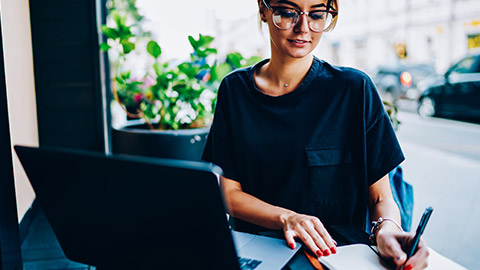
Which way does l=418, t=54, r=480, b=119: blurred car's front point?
to the viewer's left

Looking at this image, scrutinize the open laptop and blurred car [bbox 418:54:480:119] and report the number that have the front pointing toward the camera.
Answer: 0

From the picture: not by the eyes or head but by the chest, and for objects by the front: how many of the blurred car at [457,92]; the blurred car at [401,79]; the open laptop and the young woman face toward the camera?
1

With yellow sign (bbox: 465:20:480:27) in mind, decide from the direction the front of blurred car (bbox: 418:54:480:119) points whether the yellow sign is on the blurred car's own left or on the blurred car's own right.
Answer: on the blurred car's own right

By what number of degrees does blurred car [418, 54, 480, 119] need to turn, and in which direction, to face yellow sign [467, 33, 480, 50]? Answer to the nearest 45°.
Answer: approximately 90° to its right

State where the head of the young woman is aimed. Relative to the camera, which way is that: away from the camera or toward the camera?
toward the camera

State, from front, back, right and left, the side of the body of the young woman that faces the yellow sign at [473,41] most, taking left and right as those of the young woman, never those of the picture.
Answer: back

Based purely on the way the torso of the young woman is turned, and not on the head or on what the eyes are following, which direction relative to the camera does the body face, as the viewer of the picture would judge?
toward the camera

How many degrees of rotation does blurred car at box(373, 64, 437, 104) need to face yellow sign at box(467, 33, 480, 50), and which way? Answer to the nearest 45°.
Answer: approximately 90° to its right

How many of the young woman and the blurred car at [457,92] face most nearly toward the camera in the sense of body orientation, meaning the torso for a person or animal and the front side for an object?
1

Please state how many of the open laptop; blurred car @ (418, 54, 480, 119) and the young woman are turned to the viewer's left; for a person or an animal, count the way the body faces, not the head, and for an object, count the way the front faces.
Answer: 1

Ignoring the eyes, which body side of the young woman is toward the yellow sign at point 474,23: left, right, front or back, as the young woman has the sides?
back

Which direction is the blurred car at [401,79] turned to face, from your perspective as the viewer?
facing away from the viewer and to the left of the viewer

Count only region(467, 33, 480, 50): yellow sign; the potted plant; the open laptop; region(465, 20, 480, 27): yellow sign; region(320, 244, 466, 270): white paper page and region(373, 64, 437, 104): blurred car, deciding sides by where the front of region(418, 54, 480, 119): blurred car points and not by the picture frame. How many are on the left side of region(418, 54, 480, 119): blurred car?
3

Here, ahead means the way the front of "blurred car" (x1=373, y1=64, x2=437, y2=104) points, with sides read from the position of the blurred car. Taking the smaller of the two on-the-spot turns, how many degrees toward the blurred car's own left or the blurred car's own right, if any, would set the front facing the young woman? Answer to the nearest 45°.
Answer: approximately 135° to the blurred car's own left
